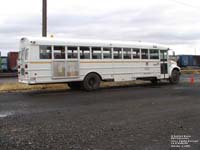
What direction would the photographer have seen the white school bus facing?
facing away from the viewer and to the right of the viewer

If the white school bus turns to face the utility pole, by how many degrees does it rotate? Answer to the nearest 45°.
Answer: approximately 90° to its left

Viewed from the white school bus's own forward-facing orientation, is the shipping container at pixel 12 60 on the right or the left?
on its left
